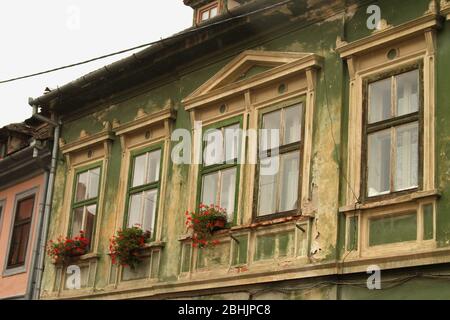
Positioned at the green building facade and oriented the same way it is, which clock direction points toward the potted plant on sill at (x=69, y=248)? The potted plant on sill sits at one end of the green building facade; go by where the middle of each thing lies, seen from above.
The potted plant on sill is roughly at 3 o'clock from the green building facade.

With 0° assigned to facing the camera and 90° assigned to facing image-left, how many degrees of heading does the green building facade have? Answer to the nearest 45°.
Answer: approximately 45°

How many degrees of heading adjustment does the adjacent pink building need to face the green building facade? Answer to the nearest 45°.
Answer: approximately 90° to its left

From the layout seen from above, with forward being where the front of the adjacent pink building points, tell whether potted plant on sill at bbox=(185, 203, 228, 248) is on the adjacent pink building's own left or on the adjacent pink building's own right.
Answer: on the adjacent pink building's own left

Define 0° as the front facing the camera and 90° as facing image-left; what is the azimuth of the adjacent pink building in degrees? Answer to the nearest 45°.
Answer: approximately 45°

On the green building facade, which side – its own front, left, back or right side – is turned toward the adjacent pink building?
right

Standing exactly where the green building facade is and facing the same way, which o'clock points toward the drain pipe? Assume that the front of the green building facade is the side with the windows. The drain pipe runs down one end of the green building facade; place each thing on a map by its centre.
The drain pipe is roughly at 3 o'clock from the green building facade.
